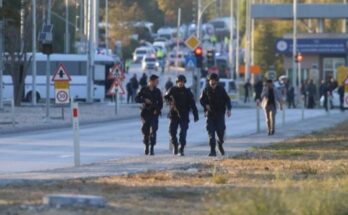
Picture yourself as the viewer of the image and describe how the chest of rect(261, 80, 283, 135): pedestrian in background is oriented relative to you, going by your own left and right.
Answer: facing the viewer

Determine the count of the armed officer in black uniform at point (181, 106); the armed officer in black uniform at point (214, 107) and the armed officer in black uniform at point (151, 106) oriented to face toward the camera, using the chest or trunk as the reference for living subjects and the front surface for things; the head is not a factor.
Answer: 3

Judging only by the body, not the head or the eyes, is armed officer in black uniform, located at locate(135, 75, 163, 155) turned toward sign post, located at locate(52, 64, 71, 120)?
no

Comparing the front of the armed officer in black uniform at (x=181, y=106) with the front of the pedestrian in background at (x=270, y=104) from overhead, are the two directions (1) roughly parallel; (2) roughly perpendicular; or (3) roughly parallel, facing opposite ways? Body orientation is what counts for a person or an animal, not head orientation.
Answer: roughly parallel

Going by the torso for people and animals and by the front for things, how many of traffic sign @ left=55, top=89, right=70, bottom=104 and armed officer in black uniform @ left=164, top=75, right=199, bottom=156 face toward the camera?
2

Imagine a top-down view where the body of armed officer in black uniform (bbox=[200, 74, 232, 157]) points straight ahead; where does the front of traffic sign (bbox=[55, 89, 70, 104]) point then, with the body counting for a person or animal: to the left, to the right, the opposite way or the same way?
the same way

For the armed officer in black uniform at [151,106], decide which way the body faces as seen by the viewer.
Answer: toward the camera

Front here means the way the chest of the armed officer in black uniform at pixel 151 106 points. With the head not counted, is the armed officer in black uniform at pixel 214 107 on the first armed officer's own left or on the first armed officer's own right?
on the first armed officer's own left

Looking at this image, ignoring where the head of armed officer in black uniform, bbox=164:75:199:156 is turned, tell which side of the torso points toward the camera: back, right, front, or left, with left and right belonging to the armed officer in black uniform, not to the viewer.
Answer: front

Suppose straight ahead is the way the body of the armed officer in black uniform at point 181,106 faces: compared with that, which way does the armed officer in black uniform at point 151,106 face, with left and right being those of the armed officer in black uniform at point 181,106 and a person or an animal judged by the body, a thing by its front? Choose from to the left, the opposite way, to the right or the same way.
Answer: the same way

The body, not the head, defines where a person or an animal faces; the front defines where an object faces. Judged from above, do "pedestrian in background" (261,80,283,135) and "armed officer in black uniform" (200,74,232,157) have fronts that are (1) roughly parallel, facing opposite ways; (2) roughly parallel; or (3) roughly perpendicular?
roughly parallel

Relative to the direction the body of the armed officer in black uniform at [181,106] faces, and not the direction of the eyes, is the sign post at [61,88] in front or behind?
behind

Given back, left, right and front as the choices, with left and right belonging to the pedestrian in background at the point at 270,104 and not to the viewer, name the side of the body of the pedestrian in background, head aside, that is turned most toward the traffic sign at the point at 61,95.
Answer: right

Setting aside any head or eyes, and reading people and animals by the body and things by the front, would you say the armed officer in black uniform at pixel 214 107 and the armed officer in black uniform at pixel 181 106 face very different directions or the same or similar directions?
same or similar directions

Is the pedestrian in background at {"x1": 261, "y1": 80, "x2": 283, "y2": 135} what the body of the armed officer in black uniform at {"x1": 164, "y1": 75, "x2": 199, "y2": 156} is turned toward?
no

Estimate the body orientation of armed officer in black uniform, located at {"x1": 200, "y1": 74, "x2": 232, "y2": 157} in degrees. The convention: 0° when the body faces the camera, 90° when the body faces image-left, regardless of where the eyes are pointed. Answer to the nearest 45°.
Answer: approximately 0°
